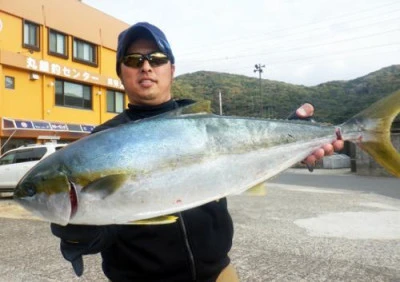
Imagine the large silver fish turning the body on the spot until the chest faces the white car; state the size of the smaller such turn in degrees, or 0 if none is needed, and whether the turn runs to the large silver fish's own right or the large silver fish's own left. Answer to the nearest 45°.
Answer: approximately 45° to the large silver fish's own right

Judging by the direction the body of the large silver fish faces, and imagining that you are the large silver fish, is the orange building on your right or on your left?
on your right

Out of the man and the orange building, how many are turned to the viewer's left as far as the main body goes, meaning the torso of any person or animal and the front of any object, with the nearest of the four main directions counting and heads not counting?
0

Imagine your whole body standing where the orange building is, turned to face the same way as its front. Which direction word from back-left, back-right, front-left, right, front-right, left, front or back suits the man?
front-right

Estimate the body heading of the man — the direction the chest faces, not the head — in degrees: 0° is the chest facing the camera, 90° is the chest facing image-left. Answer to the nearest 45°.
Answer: approximately 0°

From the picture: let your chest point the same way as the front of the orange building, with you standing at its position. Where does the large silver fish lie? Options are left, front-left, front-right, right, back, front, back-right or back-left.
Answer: front-right

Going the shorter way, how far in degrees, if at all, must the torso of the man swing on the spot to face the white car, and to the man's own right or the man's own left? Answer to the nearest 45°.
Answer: approximately 135° to the man's own right

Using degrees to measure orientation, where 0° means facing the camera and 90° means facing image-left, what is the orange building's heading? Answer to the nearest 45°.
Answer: approximately 315°

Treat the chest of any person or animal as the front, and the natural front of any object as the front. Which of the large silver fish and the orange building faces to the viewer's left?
the large silver fish

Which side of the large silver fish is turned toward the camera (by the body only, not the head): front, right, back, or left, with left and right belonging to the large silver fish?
left

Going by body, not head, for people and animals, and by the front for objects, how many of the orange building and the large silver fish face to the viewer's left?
1
